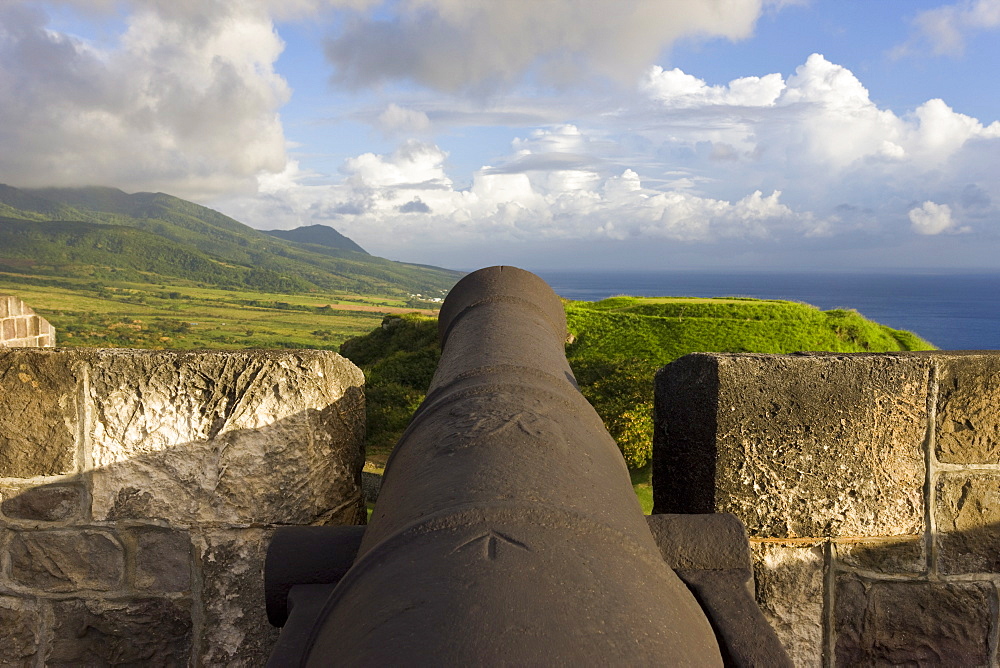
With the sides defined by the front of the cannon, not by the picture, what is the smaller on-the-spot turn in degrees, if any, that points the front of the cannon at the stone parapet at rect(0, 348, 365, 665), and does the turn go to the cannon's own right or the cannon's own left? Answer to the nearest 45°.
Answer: approximately 45° to the cannon's own left

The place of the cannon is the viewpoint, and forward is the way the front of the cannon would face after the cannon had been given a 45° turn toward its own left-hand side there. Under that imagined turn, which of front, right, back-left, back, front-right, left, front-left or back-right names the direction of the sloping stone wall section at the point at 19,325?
front

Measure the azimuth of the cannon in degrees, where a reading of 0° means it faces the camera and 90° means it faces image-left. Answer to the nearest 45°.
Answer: approximately 180°

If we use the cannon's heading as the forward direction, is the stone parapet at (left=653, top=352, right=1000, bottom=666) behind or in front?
in front

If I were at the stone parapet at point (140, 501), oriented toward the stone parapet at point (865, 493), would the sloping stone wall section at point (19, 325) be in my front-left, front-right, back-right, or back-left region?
back-left
